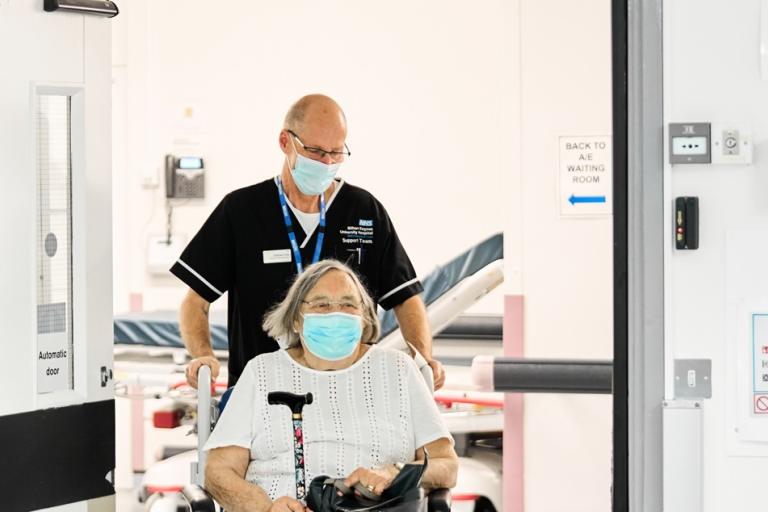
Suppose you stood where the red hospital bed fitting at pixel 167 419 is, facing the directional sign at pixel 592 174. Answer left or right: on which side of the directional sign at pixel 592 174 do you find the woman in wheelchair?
right

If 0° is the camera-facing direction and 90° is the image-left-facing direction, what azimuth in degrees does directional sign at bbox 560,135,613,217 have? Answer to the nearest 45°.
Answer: approximately 0°

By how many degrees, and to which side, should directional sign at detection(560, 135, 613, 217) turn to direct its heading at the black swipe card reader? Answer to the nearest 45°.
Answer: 0° — it already faces it

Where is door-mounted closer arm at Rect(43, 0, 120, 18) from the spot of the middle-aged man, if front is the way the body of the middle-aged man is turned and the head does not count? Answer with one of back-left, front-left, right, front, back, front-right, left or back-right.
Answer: front-right

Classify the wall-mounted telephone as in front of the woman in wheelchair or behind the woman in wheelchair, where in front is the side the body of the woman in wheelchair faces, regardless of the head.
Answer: behind

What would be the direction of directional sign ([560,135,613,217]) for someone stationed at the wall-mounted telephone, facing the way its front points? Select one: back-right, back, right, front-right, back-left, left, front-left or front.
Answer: front-left

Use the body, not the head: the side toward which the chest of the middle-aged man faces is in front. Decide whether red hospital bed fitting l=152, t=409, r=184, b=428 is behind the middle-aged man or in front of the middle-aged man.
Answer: behind
